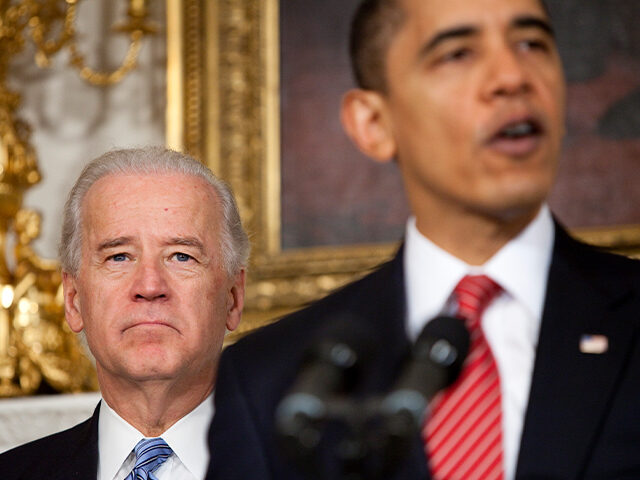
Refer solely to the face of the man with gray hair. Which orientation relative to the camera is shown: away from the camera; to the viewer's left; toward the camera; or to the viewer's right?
toward the camera

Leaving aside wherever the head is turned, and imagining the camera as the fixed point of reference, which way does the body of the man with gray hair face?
toward the camera

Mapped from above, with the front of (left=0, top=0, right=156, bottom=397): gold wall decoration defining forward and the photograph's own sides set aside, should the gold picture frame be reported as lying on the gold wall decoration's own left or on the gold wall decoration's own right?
on the gold wall decoration's own left

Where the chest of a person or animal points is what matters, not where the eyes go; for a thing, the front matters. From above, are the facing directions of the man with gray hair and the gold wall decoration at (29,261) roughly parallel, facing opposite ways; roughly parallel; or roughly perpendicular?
roughly parallel

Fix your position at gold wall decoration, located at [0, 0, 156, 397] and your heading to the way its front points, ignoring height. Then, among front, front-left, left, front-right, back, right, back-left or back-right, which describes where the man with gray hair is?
front

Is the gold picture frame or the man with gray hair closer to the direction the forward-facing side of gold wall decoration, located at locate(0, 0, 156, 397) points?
the man with gray hair

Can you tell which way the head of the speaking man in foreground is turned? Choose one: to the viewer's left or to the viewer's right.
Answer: to the viewer's right

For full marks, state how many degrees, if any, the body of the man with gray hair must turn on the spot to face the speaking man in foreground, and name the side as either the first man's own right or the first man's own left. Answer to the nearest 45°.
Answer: approximately 45° to the first man's own left

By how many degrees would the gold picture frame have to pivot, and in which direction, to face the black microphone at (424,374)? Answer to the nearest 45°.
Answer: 0° — it already faces it

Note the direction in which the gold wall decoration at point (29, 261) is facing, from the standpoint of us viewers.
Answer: facing the viewer

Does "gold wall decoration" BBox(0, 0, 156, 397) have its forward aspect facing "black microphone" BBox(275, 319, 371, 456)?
yes

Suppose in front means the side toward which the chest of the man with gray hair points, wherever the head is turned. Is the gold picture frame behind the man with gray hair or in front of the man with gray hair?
behind

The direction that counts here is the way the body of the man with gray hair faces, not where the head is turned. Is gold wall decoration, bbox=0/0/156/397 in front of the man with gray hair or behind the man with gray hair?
behind

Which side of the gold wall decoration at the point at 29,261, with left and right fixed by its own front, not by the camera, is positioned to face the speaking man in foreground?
front

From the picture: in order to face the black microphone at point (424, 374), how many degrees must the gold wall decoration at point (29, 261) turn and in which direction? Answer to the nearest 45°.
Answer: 0° — it already faces it
